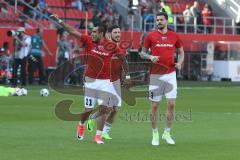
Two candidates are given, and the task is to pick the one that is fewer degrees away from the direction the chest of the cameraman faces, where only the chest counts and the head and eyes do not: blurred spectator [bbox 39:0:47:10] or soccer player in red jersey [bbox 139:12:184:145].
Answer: the soccer player in red jersey

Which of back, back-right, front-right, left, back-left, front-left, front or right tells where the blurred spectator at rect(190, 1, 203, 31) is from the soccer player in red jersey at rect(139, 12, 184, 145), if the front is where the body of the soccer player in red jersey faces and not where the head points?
back

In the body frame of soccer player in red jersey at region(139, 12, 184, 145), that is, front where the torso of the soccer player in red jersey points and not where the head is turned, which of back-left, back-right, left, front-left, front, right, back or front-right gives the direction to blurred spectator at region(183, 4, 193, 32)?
back
